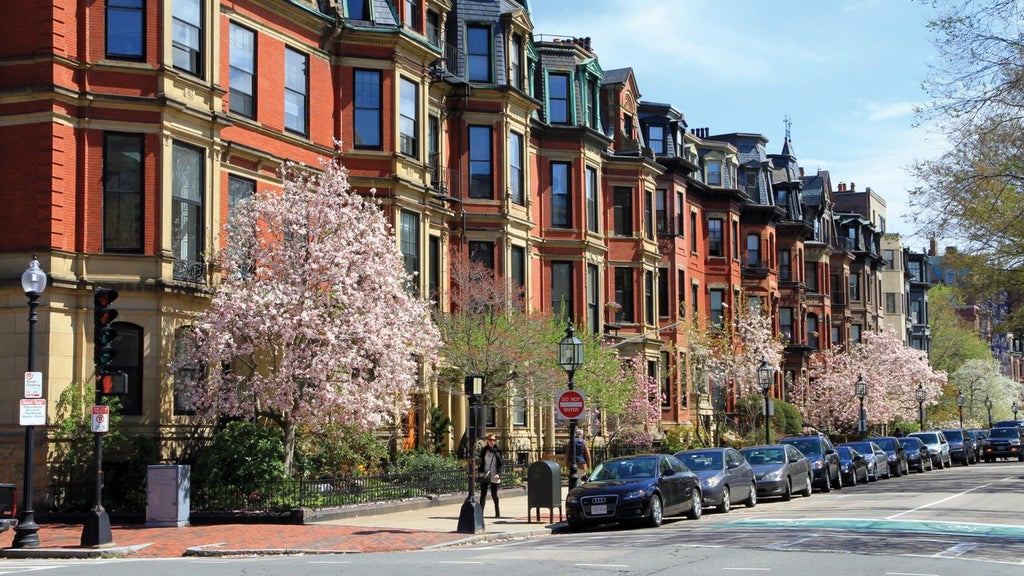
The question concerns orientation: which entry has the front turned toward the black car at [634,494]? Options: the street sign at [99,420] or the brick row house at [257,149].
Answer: the brick row house

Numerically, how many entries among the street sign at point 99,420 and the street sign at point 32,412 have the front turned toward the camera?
2

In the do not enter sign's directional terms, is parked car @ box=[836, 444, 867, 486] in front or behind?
behind

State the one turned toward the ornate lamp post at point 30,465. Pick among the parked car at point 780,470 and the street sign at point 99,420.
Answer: the parked car

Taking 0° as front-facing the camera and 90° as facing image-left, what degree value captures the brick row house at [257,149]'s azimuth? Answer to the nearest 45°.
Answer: approximately 315°

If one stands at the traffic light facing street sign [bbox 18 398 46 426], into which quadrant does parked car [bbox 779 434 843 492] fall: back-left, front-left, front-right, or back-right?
back-right

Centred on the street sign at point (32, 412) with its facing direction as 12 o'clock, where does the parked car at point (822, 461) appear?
The parked car is roughly at 8 o'clock from the street sign.

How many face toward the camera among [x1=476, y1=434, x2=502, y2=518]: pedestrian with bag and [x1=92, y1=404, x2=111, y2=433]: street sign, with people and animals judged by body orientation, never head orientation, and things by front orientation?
2

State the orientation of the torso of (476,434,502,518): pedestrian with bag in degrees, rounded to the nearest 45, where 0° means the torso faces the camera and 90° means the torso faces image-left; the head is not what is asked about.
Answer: approximately 0°

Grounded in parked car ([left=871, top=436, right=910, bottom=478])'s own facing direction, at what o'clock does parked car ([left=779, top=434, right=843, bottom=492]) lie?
parked car ([left=779, top=434, right=843, bottom=492]) is roughly at 11 o'clock from parked car ([left=871, top=436, right=910, bottom=478]).

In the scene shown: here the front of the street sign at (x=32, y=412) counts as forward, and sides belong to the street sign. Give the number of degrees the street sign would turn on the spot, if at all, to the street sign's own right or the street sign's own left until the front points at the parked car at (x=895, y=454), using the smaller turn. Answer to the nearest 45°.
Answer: approximately 135° to the street sign's own left

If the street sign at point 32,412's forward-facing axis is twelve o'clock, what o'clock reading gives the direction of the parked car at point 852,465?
The parked car is roughly at 8 o'clock from the street sign.

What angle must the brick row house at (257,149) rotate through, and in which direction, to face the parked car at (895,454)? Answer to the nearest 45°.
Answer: approximately 90° to its left
